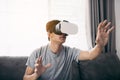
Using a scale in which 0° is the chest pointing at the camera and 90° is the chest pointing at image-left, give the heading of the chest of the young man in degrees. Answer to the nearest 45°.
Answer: approximately 315°

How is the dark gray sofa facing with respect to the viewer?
toward the camera
